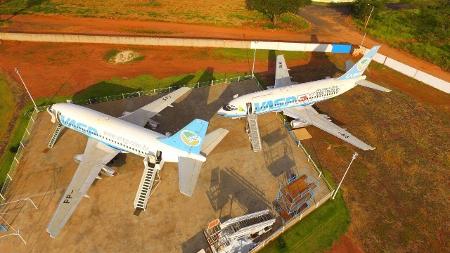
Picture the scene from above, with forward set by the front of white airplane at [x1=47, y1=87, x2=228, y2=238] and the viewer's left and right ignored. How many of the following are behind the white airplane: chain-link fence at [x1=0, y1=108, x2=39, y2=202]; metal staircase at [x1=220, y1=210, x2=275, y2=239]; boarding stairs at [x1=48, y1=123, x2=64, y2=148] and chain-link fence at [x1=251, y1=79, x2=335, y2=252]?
2

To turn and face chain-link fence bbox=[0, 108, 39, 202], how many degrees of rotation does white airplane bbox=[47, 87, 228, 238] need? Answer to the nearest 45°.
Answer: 0° — it already faces it

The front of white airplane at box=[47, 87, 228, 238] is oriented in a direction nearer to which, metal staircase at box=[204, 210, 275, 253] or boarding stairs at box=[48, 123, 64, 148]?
the boarding stairs

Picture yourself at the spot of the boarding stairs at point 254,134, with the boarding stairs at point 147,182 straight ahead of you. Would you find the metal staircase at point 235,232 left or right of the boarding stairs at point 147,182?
left

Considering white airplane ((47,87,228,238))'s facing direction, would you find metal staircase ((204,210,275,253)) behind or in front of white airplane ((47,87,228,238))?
behind

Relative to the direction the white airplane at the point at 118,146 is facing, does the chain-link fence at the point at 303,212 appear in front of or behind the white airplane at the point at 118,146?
behind

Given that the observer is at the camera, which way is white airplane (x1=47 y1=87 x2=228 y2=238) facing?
facing away from the viewer and to the left of the viewer

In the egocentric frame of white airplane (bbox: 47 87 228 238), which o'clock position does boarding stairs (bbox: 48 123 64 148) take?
The boarding stairs is roughly at 12 o'clock from the white airplane.

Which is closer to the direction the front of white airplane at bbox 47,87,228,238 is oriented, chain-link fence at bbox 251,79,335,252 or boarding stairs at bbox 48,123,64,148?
the boarding stairs
